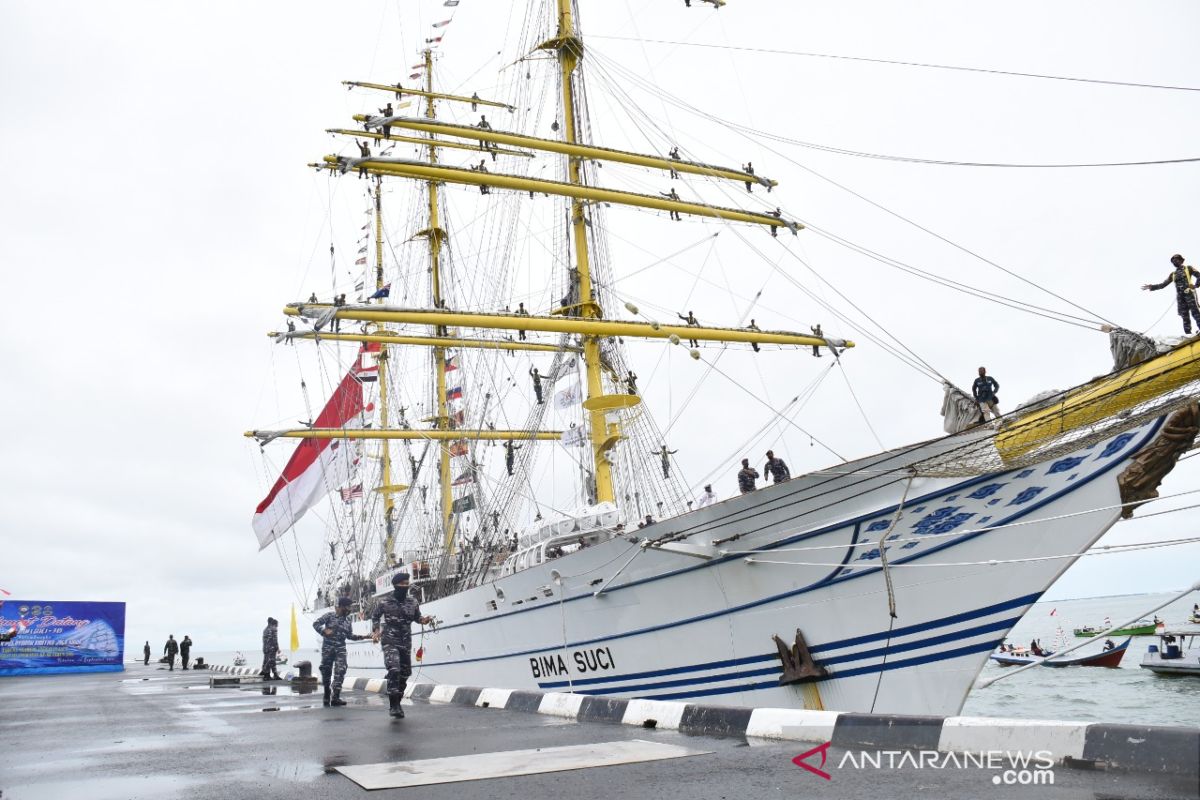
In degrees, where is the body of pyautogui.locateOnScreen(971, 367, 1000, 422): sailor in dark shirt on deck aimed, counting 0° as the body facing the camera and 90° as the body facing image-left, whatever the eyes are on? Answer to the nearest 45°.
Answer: approximately 0°

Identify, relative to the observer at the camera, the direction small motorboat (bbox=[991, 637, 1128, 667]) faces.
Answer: facing to the right of the viewer

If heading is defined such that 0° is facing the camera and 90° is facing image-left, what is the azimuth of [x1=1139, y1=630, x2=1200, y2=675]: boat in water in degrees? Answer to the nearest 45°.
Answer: approximately 90°

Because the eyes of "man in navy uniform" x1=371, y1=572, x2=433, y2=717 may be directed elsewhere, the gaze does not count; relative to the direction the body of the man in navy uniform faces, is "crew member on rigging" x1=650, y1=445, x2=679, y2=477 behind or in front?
behind

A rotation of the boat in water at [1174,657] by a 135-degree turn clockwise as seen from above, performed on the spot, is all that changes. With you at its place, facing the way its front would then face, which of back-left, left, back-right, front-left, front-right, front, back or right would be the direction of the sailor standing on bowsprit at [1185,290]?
back-right

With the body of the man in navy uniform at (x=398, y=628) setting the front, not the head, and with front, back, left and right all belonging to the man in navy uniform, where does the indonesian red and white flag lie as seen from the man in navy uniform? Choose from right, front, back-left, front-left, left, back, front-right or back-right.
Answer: back

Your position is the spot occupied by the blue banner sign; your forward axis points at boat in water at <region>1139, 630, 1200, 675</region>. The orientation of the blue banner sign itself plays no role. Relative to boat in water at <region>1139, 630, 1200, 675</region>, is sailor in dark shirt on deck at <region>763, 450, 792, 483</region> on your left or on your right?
right

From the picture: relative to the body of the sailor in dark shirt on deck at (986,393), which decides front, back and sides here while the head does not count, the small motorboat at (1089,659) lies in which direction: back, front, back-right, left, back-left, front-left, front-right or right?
back
